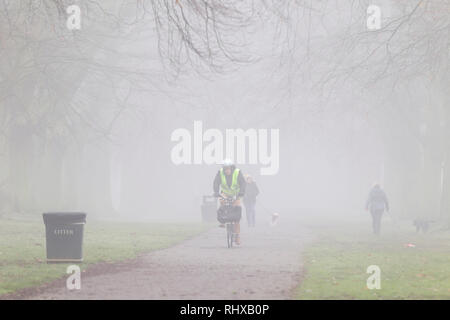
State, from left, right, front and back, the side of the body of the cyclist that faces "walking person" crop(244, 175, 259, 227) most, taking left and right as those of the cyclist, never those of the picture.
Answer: back

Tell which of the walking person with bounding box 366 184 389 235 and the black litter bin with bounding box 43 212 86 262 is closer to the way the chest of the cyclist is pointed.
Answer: the black litter bin

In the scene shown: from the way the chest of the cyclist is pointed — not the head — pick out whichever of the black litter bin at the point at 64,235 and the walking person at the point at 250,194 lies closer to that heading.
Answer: the black litter bin

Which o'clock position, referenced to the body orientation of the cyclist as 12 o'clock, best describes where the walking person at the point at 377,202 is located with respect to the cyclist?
The walking person is roughly at 7 o'clock from the cyclist.

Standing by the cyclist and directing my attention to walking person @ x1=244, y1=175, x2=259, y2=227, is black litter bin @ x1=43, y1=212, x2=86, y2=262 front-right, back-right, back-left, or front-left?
back-left

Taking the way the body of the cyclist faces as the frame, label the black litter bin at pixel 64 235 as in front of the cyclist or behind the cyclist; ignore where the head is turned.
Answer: in front

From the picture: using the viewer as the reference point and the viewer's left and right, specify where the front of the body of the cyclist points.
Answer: facing the viewer
